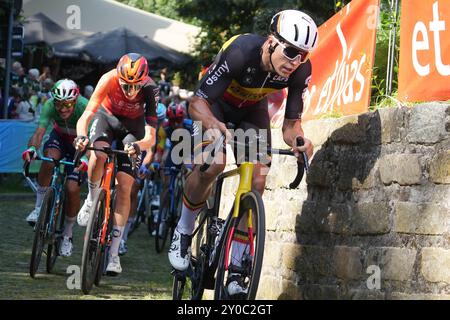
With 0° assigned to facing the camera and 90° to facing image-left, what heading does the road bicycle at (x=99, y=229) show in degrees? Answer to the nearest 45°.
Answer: approximately 0°

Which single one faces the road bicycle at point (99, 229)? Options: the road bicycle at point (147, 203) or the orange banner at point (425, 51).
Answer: the road bicycle at point (147, 203)

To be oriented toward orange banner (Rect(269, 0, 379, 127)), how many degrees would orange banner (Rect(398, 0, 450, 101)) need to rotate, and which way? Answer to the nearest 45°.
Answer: approximately 135° to its right

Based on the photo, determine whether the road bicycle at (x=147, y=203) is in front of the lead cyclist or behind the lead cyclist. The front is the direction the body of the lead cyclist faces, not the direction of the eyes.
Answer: behind

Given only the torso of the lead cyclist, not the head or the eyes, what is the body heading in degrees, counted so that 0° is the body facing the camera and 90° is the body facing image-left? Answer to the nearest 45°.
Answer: approximately 315°

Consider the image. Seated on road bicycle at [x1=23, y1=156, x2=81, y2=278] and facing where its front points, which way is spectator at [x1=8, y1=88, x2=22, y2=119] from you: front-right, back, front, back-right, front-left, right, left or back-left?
back

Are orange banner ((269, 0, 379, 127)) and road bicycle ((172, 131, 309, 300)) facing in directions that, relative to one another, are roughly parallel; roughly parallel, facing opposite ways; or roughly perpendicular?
roughly perpendicular
